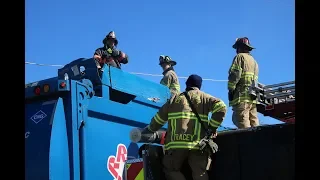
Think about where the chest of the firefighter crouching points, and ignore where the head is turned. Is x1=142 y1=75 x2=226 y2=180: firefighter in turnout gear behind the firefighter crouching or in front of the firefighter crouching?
in front

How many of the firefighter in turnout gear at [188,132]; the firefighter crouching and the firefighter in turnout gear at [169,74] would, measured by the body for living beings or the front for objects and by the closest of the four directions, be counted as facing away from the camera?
1

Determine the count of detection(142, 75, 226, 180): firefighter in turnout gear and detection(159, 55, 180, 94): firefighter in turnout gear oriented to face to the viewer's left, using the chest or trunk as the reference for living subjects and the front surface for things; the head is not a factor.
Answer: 1

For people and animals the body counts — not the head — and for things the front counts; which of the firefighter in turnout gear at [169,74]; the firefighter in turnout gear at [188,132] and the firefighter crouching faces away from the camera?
the firefighter in turnout gear at [188,132]

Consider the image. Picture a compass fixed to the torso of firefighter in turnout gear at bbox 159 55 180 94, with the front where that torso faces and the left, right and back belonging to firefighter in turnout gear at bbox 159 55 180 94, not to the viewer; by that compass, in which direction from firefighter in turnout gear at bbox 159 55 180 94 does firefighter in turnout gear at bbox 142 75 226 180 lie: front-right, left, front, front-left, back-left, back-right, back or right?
left

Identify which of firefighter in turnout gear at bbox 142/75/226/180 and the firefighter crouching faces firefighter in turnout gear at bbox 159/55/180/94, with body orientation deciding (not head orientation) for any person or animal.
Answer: firefighter in turnout gear at bbox 142/75/226/180

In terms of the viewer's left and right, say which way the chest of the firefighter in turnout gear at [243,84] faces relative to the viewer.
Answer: facing away from the viewer and to the left of the viewer

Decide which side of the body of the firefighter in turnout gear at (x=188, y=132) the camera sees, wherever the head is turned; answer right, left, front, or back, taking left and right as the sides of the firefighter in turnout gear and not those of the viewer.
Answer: back

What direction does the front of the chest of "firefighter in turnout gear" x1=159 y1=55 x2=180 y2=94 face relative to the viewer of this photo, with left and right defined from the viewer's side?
facing to the left of the viewer

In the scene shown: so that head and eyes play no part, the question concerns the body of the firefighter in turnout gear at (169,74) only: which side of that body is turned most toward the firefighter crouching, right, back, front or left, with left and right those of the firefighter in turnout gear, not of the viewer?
front
